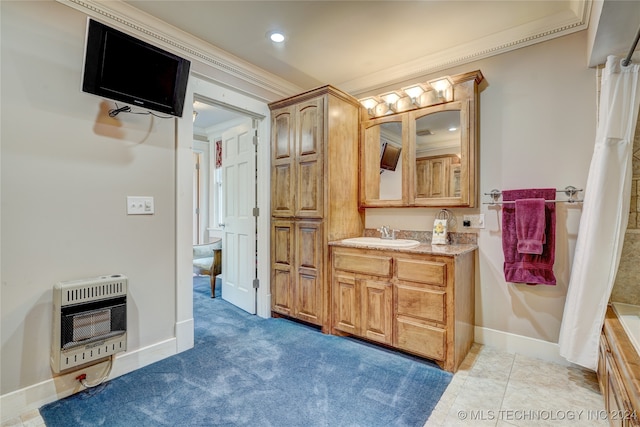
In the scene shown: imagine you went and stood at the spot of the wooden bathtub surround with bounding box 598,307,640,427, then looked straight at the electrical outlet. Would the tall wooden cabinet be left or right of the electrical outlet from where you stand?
left

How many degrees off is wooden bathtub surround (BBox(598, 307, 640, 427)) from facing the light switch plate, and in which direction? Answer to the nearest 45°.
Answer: approximately 45° to its left

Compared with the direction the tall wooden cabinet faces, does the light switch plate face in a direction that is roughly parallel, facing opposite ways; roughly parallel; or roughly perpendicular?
roughly perpendicular

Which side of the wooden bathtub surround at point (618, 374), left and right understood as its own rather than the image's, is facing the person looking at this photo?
left

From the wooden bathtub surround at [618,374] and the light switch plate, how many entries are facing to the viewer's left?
1
